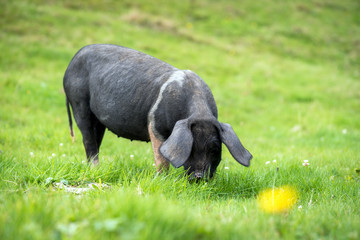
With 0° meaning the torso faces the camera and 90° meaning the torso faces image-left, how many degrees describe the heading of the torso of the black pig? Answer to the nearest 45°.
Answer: approximately 315°

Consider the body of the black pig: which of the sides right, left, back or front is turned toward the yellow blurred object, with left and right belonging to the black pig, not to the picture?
front
